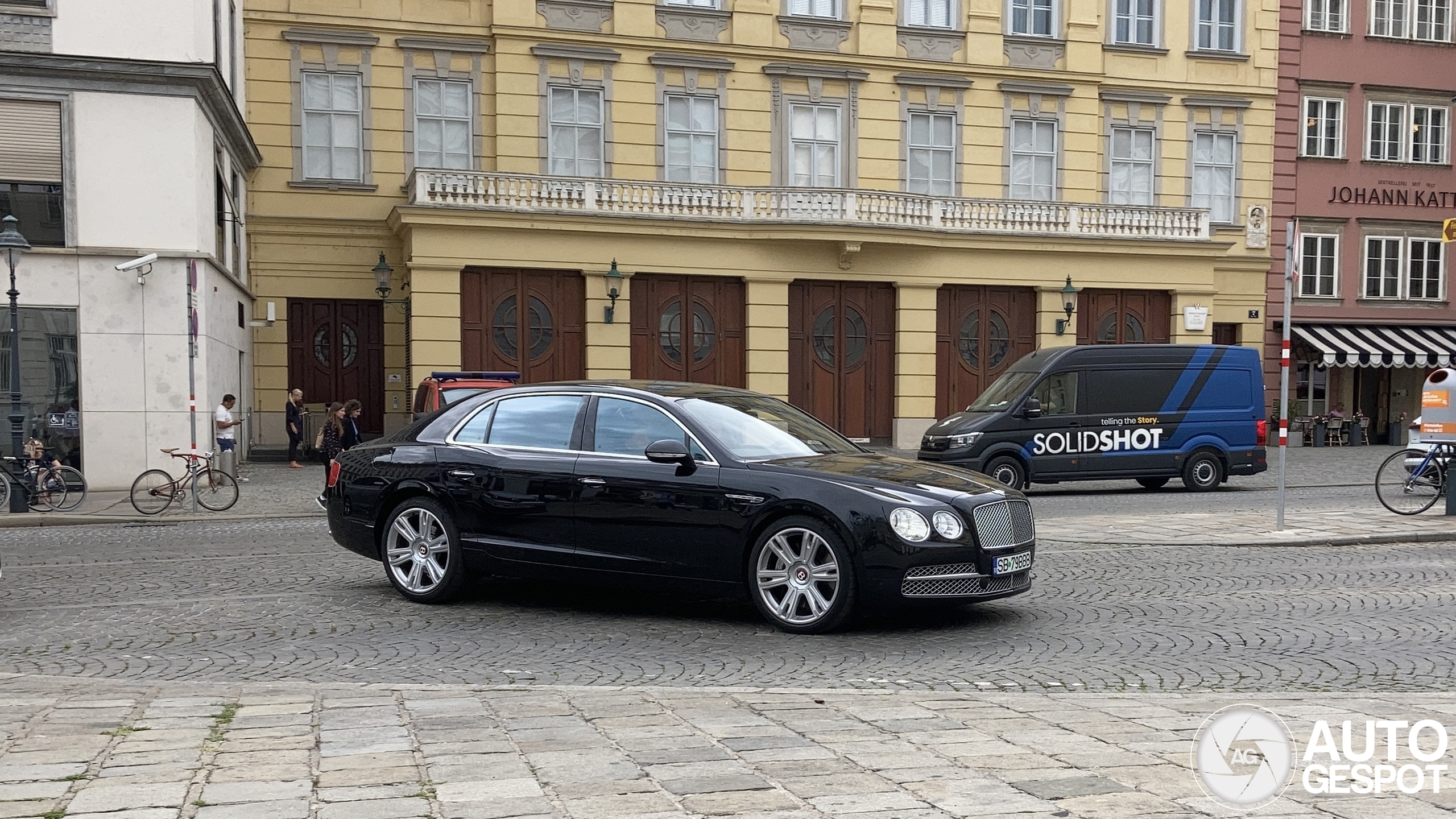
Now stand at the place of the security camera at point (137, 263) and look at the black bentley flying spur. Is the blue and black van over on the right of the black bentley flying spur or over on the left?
left

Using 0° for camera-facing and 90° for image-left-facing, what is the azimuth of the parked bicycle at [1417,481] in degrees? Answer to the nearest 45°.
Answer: approximately 270°

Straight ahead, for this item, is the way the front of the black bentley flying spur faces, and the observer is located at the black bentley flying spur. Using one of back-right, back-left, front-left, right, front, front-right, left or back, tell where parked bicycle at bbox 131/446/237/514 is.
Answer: back

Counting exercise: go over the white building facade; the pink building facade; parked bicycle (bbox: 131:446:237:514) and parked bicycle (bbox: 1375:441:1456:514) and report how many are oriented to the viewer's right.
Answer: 2

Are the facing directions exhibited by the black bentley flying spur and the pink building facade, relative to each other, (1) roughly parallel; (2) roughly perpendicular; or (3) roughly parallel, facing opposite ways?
roughly perpendicular

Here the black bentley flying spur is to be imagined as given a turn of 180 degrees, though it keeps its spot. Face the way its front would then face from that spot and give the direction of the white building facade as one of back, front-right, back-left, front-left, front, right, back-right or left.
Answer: front

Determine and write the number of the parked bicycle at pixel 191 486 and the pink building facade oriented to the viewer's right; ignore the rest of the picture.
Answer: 1

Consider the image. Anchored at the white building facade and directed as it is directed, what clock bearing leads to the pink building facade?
The pink building facade is roughly at 9 o'clock from the white building facade.

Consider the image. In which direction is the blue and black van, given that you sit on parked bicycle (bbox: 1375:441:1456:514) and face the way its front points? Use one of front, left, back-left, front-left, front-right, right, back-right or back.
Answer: back-left

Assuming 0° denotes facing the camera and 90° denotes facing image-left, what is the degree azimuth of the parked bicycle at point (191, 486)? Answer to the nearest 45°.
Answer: approximately 270°

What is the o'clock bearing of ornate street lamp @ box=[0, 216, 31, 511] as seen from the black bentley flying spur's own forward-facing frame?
The ornate street lamp is roughly at 6 o'clock from the black bentley flying spur.

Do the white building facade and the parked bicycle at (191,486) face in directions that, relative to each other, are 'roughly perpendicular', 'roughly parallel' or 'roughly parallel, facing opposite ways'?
roughly perpendicular
